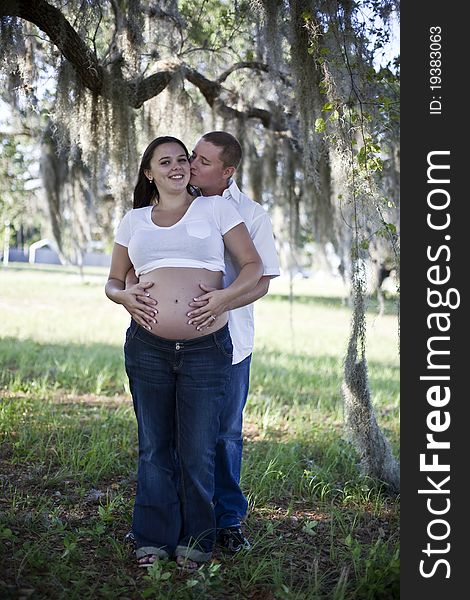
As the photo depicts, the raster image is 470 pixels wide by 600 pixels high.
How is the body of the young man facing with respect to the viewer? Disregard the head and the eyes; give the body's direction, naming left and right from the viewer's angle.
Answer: facing the viewer and to the left of the viewer

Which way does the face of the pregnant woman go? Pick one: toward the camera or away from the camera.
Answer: toward the camera

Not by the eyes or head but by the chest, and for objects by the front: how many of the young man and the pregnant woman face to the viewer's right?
0

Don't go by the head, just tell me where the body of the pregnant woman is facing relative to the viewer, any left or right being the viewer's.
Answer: facing the viewer
